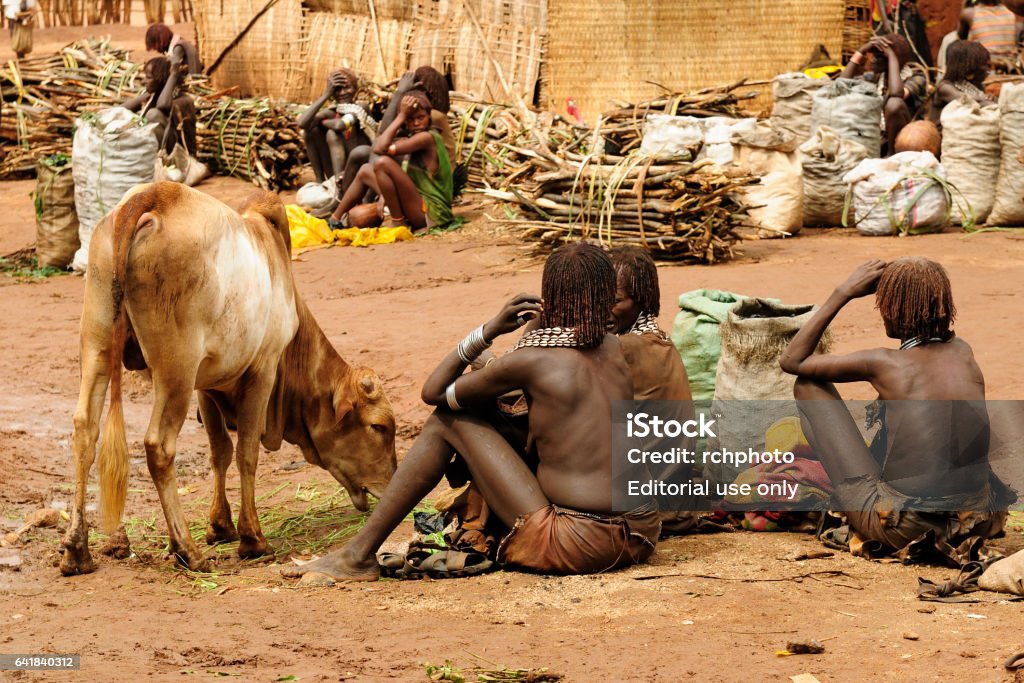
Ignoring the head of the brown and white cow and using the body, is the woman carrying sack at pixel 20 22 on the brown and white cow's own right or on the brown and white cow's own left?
on the brown and white cow's own left

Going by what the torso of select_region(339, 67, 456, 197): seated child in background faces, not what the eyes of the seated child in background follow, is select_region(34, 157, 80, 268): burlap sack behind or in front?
in front

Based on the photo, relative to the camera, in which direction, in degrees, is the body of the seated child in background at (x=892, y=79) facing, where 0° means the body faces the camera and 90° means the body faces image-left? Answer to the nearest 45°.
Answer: approximately 45°

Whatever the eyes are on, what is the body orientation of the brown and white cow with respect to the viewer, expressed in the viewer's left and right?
facing away from the viewer and to the right of the viewer

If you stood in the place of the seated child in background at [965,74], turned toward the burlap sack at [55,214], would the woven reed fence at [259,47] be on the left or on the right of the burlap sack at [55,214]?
right

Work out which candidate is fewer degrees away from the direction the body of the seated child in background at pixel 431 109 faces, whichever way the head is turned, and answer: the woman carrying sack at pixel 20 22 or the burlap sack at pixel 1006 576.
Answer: the burlap sack

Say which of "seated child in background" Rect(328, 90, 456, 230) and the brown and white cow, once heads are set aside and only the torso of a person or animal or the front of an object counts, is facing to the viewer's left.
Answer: the seated child in background

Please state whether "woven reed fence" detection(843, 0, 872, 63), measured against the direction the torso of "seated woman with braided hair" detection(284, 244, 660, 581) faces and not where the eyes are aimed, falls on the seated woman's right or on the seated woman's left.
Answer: on the seated woman's right

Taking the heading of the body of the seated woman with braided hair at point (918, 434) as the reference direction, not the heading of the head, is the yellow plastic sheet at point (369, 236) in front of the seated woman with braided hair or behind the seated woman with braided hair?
in front

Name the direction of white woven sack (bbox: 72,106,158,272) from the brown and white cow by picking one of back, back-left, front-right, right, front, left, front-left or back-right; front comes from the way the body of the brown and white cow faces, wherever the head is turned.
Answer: front-left

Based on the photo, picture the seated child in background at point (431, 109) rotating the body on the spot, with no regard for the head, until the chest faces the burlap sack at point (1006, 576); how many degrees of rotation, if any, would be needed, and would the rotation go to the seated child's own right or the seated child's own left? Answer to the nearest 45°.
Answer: approximately 45° to the seated child's own left
